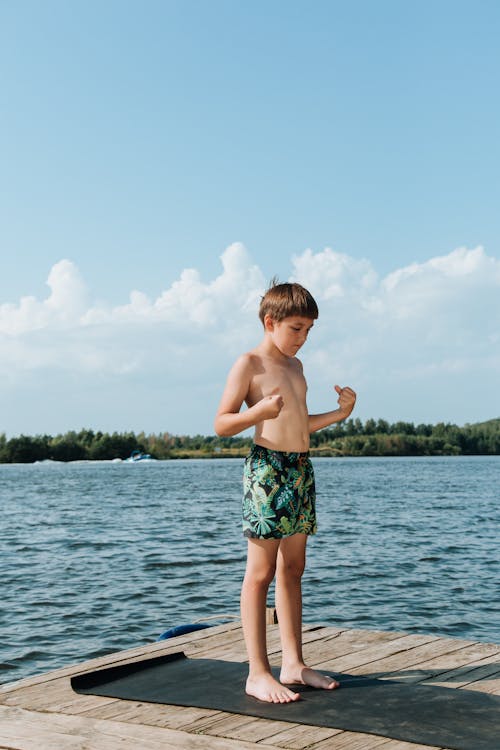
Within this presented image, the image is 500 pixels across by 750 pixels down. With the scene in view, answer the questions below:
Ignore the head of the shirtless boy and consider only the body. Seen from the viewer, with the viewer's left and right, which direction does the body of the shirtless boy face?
facing the viewer and to the right of the viewer

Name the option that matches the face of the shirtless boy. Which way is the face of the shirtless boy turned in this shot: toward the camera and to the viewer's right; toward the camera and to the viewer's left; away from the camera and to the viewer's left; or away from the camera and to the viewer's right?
toward the camera and to the viewer's right
